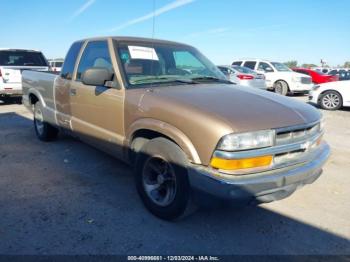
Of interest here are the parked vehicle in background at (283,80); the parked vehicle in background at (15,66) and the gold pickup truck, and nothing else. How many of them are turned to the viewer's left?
0

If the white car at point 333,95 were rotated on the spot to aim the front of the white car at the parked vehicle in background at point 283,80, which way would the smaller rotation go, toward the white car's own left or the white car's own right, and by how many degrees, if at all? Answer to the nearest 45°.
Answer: approximately 45° to the white car's own right

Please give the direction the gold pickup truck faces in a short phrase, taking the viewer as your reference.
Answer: facing the viewer and to the right of the viewer

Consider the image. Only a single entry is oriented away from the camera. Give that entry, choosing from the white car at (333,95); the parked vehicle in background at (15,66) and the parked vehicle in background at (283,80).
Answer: the parked vehicle in background at (15,66)

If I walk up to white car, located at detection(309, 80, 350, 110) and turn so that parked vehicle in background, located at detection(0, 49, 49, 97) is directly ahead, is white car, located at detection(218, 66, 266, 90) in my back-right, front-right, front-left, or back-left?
front-right

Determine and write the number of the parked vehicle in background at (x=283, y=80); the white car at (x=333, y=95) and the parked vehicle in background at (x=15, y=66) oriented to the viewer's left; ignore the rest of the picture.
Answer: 1

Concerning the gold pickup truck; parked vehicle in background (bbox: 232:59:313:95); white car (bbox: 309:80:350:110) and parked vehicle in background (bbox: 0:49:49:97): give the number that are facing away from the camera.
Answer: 1

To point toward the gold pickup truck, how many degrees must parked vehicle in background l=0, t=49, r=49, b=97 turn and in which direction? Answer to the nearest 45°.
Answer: approximately 180°

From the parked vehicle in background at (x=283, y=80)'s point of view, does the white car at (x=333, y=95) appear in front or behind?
in front

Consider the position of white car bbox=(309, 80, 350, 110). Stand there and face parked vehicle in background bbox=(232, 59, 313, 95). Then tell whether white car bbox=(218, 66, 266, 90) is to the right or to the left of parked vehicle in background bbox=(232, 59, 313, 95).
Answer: left

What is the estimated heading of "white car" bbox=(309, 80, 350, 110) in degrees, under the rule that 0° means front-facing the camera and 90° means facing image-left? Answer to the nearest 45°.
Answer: approximately 90°

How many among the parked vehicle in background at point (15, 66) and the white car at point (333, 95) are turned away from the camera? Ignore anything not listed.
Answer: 1

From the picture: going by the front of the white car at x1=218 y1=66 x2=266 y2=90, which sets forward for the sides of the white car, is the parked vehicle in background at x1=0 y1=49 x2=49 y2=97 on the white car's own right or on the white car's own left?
on the white car's own left

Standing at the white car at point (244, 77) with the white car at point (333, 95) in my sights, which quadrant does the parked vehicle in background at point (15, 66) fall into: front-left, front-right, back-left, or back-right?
back-right

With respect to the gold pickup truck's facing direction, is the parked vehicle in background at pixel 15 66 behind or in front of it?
behind

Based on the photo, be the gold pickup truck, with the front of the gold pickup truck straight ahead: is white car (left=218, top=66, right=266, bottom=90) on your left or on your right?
on your left

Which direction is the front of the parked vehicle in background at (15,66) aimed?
away from the camera
